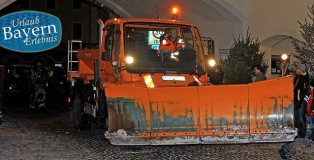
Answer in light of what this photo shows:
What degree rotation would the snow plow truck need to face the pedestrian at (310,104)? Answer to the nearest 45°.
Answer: approximately 90° to its left

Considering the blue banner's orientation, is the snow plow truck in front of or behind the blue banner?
in front

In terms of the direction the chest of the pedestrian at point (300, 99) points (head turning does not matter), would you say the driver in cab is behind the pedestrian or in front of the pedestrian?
in front

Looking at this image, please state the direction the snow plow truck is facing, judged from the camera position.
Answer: facing the viewer and to the right of the viewer

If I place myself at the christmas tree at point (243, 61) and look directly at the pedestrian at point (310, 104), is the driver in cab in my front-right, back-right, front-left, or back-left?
front-right

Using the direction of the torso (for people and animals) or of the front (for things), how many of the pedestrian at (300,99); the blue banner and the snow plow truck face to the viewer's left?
1

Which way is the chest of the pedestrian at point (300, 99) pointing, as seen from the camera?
to the viewer's left
